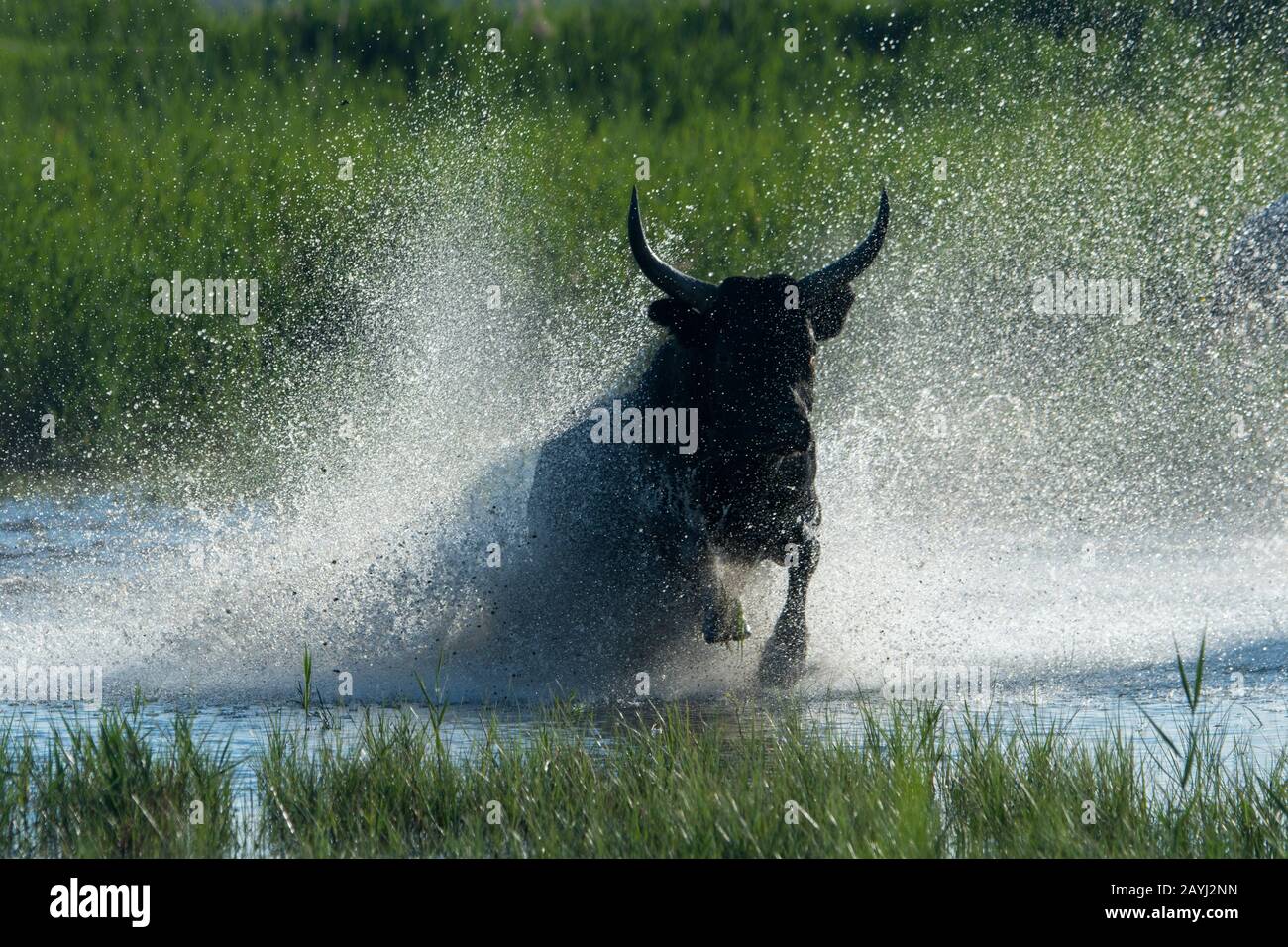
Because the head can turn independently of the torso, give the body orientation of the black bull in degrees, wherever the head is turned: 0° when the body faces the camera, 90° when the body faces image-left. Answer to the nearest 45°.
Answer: approximately 315°
